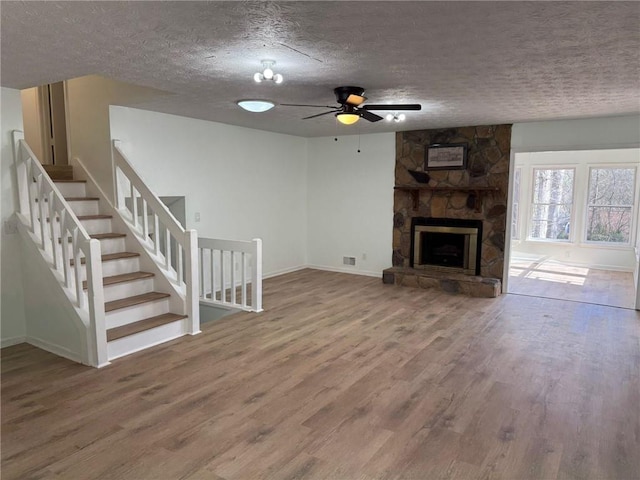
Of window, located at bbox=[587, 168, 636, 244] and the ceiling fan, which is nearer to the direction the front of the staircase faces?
the ceiling fan

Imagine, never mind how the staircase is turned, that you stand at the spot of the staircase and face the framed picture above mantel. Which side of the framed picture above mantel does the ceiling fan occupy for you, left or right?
right

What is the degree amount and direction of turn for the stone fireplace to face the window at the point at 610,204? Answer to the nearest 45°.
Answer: approximately 135° to its left

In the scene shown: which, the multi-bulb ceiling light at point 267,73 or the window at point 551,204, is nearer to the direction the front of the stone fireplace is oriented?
the multi-bulb ceiling light

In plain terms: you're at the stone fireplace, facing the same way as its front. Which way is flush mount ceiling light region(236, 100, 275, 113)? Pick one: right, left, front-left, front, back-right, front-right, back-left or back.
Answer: front-right

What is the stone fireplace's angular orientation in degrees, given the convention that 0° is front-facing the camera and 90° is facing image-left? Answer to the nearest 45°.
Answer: approximately 0°

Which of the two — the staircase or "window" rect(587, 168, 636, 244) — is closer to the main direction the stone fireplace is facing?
the staircase

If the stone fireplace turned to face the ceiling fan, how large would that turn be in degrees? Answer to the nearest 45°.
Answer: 0° — it already faces it
